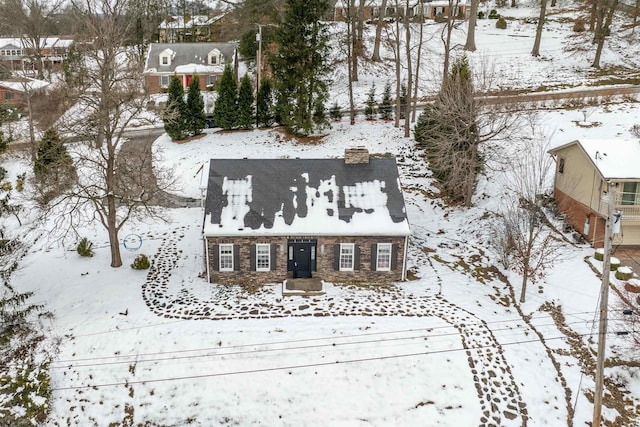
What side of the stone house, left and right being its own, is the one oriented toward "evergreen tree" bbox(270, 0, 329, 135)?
back

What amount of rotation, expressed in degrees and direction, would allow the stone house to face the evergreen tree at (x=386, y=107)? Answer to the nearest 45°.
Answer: approximately 180°

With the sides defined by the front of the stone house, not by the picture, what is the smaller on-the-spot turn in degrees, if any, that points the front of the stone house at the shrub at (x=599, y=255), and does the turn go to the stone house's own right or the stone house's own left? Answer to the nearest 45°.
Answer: approximately 90° to the stone house's own left

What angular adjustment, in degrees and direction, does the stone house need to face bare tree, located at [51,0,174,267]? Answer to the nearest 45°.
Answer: approximately 90° to its right

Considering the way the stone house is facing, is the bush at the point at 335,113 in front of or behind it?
behind

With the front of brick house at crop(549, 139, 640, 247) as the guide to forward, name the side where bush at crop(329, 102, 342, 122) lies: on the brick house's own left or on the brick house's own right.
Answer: on the brick house's own right

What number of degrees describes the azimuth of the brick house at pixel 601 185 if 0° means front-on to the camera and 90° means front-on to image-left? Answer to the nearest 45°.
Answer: approximately 0°

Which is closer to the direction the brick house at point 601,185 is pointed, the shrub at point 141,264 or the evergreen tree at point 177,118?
the shrub

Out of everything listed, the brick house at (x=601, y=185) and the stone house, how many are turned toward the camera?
2

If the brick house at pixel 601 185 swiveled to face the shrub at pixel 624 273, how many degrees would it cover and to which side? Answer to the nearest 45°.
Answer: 0° — it already faces it

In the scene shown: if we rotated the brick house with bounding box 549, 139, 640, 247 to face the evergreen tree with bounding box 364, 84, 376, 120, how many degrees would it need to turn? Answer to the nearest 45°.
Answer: approximately 135° to its right

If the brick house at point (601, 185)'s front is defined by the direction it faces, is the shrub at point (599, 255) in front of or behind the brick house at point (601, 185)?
in front

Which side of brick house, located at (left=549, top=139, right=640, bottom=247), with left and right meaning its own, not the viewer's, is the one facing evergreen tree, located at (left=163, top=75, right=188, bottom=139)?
right
